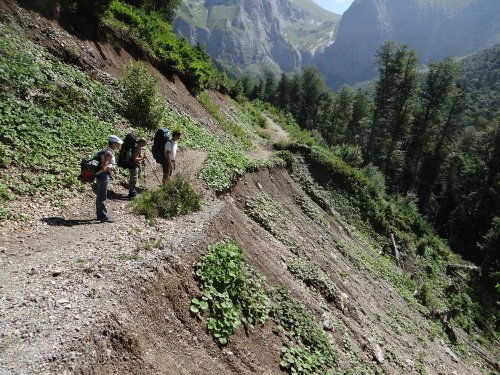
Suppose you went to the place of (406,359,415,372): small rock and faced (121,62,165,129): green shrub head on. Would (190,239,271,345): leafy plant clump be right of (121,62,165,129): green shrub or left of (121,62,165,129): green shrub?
left

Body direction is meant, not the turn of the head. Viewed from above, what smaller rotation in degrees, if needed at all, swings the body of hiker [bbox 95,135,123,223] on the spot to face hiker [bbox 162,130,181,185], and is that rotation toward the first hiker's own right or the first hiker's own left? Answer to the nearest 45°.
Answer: approximately 45° to the first hiker's own left

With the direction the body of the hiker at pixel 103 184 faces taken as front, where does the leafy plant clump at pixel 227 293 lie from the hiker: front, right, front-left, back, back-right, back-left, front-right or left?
front-right

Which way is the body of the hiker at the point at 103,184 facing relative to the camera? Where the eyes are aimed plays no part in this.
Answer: to the viewer's right

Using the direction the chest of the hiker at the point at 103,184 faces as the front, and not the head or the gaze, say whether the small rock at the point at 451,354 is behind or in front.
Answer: in front

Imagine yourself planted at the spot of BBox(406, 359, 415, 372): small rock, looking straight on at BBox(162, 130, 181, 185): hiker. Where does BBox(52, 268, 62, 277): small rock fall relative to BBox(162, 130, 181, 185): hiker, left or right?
left
